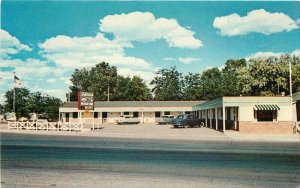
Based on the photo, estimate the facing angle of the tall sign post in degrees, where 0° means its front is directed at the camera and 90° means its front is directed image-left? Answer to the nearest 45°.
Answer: approximately 0°

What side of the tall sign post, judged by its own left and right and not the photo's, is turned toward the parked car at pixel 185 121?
left

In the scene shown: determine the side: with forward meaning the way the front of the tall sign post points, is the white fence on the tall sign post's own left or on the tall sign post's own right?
on the tall sign post's own right
